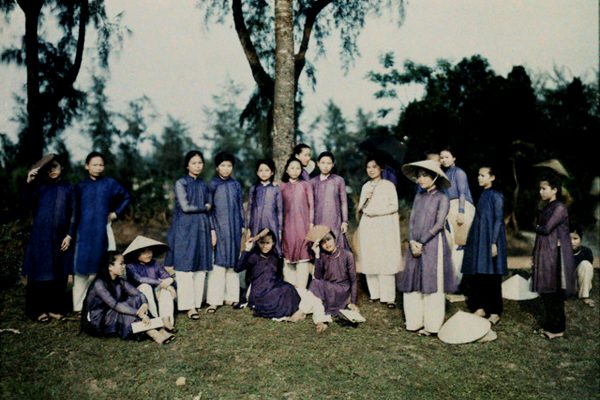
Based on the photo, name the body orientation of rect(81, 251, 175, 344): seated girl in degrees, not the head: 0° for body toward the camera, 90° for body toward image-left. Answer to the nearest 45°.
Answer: approximately 315°

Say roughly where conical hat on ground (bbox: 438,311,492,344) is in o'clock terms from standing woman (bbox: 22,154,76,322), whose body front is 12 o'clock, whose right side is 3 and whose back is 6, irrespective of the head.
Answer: The conical hat on ground is roughly at 10 o'clock from the standing woman.

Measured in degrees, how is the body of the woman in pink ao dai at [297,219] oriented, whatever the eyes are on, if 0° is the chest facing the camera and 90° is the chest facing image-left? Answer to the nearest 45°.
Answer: approximately 0°

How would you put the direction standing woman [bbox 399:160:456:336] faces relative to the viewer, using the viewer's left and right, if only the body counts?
facing the viewer and to the left of the viewer

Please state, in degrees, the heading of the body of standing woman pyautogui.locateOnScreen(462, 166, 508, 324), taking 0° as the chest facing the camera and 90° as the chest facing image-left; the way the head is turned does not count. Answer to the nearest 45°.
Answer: approximately 45°

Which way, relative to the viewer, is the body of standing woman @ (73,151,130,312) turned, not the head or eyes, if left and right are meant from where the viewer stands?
facing the viewer

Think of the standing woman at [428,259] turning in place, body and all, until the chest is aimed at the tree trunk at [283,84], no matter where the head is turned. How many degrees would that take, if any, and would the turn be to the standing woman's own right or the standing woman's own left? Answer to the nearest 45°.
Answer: approximately 90° to the standing woman's own right

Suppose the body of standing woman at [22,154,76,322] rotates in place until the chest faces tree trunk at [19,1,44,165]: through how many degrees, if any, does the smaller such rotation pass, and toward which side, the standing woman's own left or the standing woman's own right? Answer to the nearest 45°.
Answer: approximately 180°

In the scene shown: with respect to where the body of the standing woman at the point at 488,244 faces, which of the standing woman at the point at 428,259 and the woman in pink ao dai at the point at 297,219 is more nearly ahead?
the standing woman

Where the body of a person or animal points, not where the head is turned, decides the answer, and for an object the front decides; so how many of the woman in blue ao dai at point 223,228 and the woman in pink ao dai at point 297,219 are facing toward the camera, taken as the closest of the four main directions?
2

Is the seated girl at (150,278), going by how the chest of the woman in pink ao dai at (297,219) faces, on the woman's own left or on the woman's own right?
on the woman's own right

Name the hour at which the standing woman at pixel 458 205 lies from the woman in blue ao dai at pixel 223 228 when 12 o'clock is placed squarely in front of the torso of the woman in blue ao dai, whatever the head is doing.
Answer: The standing woman is roughly at 9 o'clock from the woman in blue ao dai.
